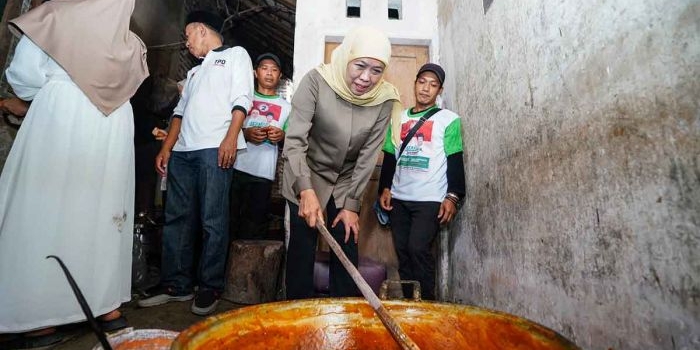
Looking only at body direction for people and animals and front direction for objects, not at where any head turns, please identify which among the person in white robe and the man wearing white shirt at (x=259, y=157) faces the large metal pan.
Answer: the man wearing white shirt

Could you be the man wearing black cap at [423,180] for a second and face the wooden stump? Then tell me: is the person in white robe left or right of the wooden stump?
left

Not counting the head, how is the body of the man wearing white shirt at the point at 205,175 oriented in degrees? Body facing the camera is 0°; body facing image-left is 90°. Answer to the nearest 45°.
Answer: approximately 45°

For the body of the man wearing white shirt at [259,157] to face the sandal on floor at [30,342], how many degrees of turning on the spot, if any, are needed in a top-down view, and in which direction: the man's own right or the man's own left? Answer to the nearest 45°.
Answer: approximately 45° to the man's own right
